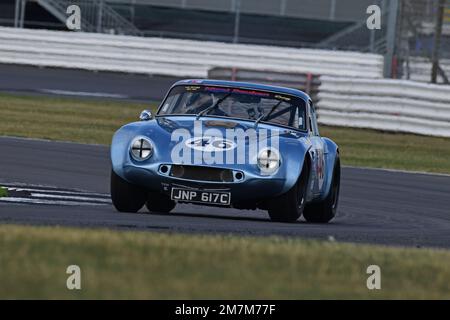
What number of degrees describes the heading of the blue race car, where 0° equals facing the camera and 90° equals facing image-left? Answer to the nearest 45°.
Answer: approximately 0°

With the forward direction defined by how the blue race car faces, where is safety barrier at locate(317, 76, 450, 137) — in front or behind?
behind

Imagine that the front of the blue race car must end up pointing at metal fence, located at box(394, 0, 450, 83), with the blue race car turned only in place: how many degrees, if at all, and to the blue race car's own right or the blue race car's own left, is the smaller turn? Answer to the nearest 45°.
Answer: approximately 180°

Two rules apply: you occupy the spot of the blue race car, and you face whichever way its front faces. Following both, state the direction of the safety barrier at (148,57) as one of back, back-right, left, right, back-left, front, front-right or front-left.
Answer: back

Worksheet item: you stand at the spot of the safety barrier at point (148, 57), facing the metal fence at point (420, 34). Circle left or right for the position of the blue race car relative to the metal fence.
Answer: right

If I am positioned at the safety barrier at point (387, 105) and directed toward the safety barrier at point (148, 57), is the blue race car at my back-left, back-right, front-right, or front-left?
back-left

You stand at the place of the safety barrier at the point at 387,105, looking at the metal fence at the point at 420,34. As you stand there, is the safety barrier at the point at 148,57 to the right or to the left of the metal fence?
left
